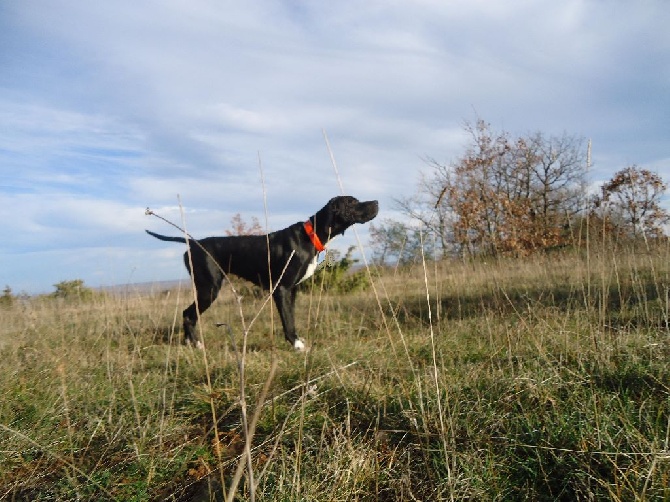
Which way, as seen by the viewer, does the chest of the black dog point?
to the viewer's right
